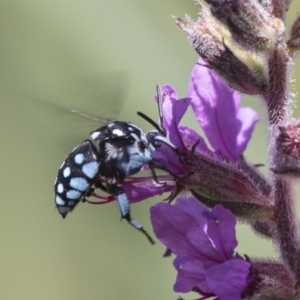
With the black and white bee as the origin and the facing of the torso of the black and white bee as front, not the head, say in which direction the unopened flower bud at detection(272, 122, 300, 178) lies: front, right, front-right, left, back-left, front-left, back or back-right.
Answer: front-right

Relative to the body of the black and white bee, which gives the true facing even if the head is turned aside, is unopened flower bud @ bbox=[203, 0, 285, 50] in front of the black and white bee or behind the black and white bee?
in front

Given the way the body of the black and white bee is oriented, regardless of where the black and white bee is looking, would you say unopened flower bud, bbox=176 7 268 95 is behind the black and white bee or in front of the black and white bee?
in front

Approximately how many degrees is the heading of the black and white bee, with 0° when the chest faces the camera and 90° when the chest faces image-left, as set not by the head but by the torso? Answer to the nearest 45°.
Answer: approximately 270°

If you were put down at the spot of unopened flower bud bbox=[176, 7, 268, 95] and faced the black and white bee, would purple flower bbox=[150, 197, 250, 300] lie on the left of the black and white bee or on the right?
left
